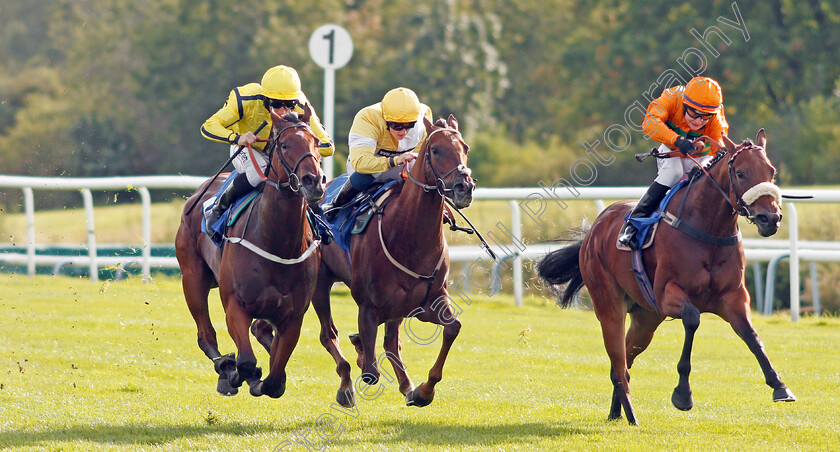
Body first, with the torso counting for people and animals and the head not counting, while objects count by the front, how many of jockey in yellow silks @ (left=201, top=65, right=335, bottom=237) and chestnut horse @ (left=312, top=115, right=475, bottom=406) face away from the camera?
0

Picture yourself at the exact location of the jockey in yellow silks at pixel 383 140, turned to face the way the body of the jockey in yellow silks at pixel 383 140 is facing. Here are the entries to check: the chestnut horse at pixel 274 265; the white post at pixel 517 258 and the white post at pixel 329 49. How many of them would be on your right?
1

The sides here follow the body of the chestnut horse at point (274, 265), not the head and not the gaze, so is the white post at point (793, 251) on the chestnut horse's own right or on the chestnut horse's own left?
on the chestnut horse's own left

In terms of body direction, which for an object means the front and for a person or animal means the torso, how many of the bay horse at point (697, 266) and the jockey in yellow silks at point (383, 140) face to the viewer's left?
0

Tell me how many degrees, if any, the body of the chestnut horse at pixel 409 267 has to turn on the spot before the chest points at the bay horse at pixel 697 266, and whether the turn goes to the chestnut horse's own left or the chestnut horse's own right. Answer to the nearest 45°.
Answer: approximately 45° to the chestnut horse's own left

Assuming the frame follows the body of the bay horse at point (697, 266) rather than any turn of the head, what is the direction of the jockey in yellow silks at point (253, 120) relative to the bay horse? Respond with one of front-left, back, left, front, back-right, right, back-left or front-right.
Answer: back-right

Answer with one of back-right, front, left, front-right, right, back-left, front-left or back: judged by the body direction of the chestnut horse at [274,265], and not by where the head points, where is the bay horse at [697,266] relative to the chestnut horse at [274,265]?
front-left

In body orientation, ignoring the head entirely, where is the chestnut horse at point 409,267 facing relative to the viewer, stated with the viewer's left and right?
facing the viewer and to the right of the viewer

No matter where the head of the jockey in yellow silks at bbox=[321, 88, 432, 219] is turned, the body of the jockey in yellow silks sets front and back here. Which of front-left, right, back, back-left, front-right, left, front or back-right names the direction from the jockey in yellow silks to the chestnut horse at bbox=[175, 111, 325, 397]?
right
